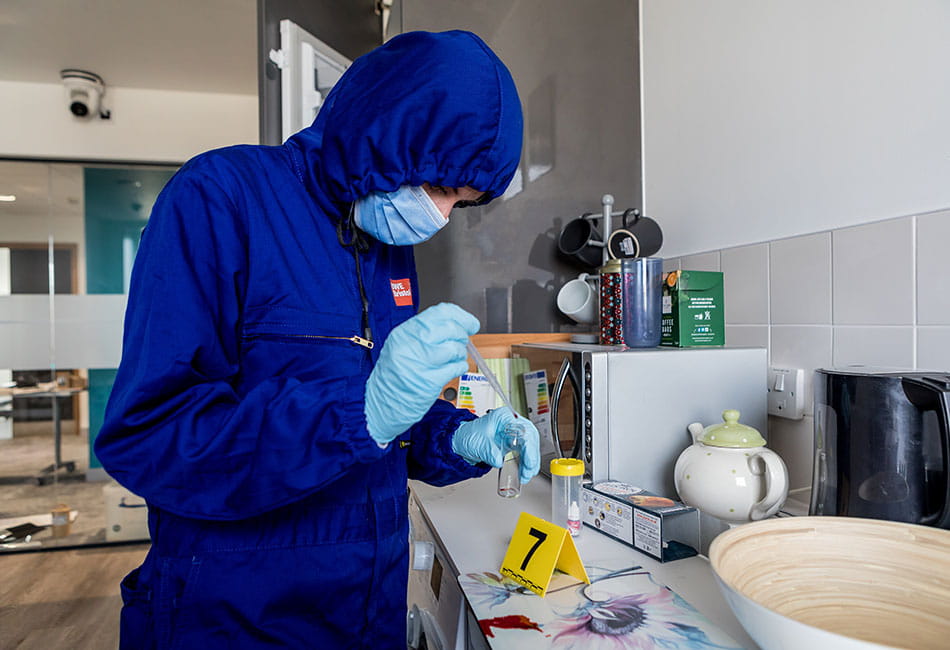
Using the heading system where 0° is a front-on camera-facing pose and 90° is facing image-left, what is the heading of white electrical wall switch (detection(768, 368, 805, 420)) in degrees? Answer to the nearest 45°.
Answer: approximately 45°

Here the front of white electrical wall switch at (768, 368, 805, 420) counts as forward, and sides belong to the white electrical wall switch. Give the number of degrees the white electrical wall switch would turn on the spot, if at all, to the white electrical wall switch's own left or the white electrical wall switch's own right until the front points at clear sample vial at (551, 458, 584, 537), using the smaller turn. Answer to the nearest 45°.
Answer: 0° — it already faces it

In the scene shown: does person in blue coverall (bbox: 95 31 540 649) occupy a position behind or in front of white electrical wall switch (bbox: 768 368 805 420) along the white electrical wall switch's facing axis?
in front

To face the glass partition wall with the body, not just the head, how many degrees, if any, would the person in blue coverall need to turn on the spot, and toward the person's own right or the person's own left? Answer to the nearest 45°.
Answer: approximately 180°

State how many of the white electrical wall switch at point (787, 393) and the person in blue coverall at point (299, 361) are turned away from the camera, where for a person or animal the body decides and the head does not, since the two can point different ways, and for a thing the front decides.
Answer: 0

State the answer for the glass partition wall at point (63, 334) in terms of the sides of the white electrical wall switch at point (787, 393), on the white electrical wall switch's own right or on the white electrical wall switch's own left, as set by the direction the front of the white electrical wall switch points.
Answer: on the white electrical wall switch's own right

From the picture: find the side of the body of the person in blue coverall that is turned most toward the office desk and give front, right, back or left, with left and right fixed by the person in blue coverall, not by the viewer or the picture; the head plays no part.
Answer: back

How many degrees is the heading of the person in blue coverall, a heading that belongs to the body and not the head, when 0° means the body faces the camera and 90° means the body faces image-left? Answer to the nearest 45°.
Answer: approximately 315°

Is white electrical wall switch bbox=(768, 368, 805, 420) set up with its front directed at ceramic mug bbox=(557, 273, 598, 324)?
no

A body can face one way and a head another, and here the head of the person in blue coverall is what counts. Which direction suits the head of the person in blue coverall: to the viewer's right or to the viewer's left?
to the viewer's right
